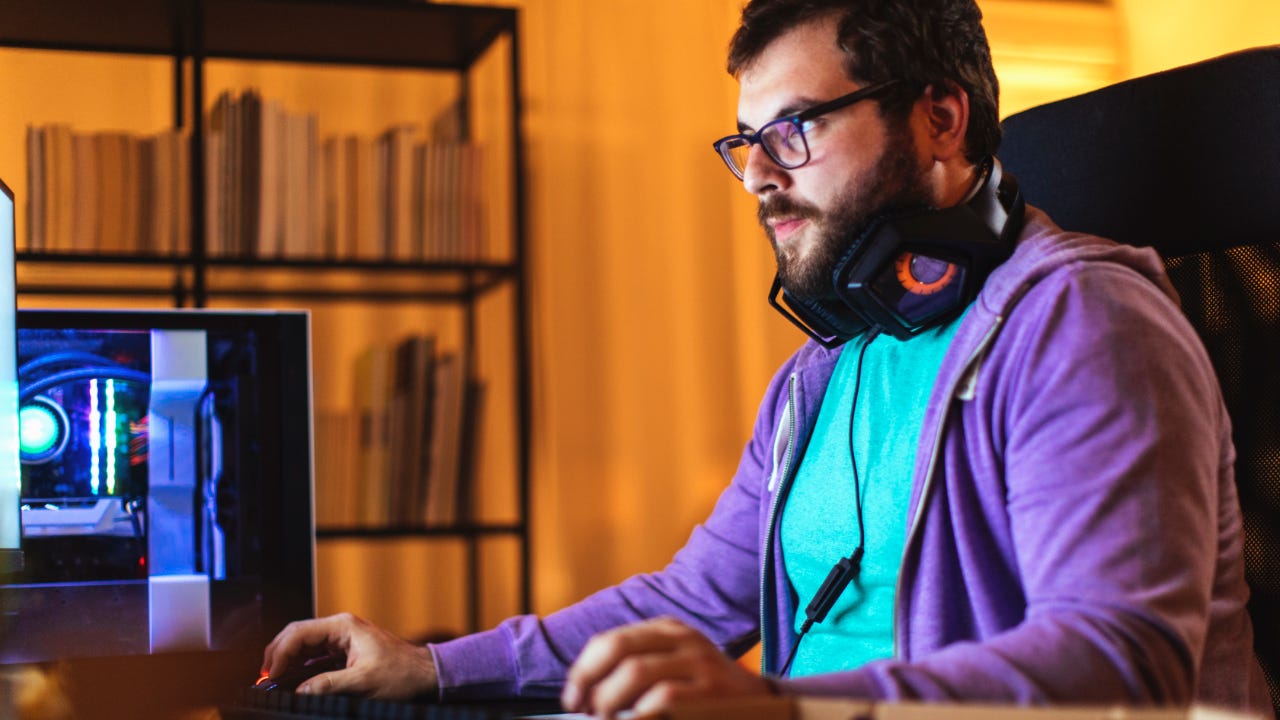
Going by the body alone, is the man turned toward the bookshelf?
no

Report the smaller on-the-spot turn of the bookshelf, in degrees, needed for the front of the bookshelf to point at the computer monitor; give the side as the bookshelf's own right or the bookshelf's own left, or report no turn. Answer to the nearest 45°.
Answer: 0° — it already faces it

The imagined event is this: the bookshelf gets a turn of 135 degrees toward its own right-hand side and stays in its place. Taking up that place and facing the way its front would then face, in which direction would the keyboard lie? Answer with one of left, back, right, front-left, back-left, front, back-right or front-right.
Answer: back-left

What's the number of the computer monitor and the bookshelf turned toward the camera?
1

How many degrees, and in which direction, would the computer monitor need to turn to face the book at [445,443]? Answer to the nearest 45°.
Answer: approximately 45° to its left

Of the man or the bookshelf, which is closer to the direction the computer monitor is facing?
the man

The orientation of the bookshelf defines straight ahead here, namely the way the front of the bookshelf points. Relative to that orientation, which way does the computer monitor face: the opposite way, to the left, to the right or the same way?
to the left

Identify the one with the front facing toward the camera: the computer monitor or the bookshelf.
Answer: the bookshelf

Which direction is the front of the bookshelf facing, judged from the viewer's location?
facing the viewer

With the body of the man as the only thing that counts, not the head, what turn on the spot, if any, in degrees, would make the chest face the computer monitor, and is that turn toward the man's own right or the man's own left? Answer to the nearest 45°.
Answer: approximately 45° to the man's own right

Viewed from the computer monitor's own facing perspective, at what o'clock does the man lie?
The man is roughly at 1 o'clock from the computer monitor.

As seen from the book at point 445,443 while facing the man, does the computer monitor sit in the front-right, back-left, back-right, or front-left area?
front-right

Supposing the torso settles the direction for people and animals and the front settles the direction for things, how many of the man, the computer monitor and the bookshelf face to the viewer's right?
1

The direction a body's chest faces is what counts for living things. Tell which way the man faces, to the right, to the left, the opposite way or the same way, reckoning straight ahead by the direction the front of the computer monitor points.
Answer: the opposite way

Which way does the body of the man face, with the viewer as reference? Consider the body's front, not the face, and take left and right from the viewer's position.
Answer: facing the viewer and to the left of the viewer

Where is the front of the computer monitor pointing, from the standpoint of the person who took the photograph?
facing to the right of the viewer

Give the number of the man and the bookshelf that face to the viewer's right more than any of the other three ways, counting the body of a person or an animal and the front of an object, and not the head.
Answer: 0
